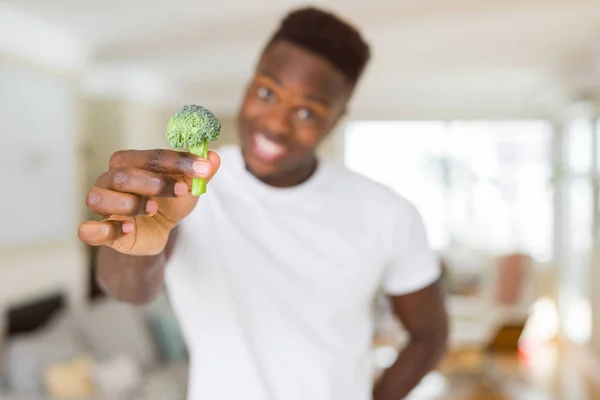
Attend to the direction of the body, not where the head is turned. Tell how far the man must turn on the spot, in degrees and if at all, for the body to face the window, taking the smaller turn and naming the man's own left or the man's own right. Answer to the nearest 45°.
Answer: approximately 180°

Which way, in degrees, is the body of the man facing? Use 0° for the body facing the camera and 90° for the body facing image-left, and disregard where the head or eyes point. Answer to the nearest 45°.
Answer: approximately 0°

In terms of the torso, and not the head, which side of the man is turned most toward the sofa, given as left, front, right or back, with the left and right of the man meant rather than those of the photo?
back

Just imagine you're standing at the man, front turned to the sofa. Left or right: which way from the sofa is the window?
right
